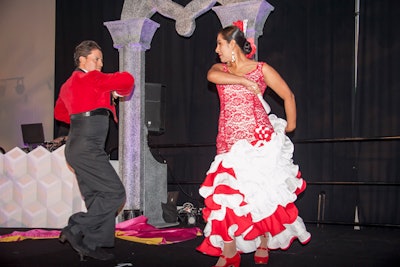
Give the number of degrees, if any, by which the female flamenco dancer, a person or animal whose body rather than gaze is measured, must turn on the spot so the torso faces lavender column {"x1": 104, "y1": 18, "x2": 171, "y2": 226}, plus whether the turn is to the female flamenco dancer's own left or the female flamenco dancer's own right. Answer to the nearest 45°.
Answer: approximately 90° to the female flamenco dancer's own right

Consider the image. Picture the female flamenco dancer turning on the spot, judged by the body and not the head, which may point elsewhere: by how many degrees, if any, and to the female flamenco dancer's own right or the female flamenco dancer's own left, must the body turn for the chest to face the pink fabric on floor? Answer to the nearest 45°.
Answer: approximately 90° to the female flamenco dancer's own right

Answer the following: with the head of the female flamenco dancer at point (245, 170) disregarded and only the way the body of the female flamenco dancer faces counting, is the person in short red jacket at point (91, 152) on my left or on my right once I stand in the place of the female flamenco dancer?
on my right

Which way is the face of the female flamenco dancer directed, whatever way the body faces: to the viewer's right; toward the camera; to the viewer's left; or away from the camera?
to the viewer's left

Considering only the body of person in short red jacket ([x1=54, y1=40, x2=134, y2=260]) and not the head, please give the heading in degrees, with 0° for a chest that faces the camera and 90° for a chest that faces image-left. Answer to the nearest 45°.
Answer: approximately 270°

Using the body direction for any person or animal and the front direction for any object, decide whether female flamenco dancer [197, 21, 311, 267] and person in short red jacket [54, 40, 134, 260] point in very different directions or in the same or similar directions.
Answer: very different directions

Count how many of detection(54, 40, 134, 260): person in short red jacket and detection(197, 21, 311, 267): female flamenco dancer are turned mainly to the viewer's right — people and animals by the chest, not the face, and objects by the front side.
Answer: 1

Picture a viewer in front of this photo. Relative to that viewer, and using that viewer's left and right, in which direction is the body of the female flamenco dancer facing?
facing the viewer and to the left of the viewer
